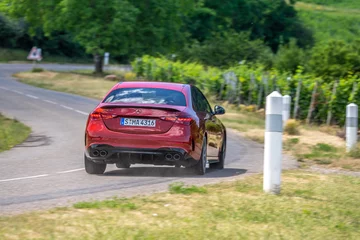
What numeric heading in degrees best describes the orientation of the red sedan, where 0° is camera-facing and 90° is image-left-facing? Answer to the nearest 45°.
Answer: approximately 180°

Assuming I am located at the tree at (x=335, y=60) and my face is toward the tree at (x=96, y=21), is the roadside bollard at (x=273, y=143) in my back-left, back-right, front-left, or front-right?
back-left

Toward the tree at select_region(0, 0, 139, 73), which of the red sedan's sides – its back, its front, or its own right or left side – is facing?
front

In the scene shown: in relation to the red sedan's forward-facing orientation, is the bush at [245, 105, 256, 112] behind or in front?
in front

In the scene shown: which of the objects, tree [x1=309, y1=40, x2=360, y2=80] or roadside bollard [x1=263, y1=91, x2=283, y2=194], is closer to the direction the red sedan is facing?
the tree

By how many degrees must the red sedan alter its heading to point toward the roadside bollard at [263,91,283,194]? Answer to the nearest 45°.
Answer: approximately 135° to its right

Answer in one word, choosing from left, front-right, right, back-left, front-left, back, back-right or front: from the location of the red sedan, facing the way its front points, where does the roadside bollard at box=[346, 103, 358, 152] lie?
front-right

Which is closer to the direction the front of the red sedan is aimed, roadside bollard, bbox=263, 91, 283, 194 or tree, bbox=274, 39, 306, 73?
the tree

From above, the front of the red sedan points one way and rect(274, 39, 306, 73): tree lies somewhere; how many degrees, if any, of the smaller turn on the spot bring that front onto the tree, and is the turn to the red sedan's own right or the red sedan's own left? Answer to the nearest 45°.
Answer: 0° — it already faces it

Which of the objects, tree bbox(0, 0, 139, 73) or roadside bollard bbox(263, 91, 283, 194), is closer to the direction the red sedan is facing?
the tree
